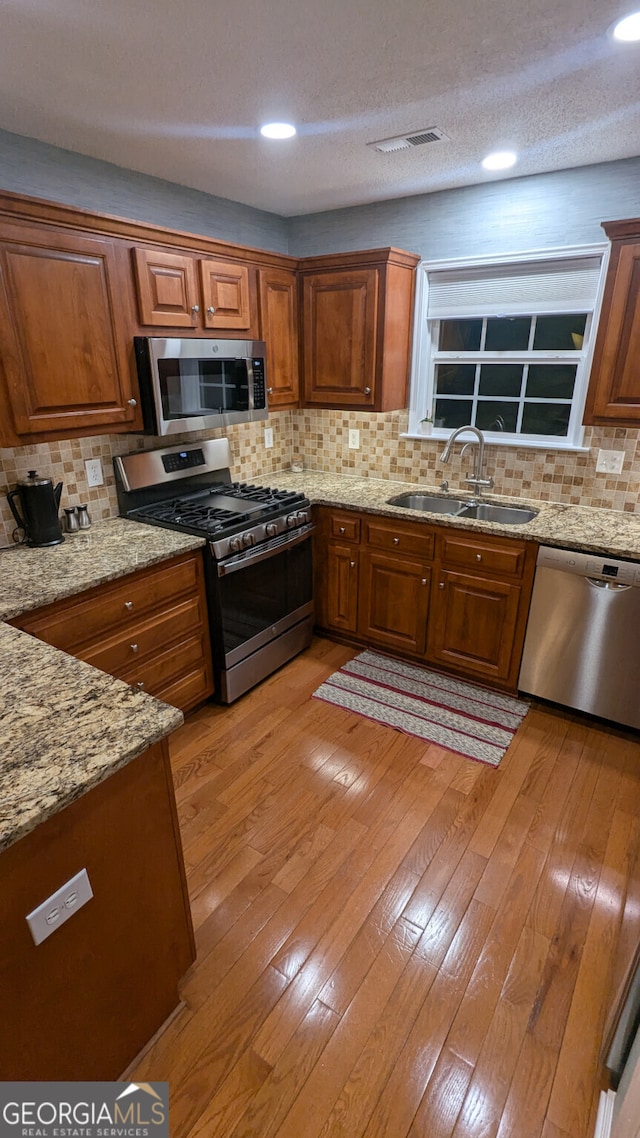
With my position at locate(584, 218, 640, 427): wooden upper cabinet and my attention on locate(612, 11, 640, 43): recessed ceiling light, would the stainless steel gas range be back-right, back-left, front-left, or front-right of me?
front-right

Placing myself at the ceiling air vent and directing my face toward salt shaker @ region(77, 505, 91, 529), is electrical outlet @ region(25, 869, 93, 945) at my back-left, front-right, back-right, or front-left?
front-left

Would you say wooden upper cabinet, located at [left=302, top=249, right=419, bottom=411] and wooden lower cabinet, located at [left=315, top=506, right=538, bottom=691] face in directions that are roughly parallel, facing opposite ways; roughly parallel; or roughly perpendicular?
roughly parallel

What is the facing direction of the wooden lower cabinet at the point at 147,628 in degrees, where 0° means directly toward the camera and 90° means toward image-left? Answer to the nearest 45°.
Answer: approximately 315°

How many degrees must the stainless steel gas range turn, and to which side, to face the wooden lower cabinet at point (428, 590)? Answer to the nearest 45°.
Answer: approximately 45° to its left

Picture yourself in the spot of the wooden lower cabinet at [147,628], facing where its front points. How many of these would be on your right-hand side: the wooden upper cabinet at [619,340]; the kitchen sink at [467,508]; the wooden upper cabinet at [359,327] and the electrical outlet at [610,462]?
0

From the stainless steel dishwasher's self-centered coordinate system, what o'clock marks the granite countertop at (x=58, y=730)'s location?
The granite countertop is roughly at 1 o'clock from the stainless steel dishwasher.

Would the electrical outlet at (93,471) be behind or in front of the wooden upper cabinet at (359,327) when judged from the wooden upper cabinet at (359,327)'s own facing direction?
in front

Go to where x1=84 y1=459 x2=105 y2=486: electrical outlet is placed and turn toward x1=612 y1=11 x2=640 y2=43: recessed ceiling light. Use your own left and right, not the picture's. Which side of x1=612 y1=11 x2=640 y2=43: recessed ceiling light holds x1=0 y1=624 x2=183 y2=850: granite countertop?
right

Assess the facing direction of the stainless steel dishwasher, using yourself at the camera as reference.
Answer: facing the viewer

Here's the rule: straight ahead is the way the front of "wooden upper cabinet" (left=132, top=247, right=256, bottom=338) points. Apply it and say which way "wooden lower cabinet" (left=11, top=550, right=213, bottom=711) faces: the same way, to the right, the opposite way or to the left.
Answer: the same way

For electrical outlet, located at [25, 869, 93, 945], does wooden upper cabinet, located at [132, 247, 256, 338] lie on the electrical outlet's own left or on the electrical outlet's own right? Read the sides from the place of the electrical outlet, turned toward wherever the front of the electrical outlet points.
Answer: on the electrical outlet's own left

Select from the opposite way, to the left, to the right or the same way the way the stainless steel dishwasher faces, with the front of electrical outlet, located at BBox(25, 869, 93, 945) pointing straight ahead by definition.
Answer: to the right

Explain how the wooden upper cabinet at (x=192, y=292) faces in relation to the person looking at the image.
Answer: facing the viewer and to the right of the viewer

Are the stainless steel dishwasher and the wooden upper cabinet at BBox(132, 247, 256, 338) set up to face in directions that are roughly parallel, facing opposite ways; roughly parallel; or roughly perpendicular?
roughly perpendicular
